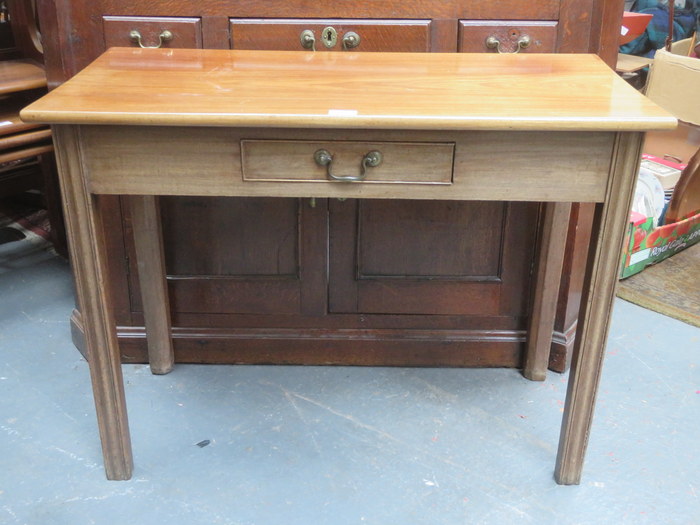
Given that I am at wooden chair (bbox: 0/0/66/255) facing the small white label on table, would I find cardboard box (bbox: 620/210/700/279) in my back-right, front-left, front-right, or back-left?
front-left

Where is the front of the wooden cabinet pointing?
toward the camera

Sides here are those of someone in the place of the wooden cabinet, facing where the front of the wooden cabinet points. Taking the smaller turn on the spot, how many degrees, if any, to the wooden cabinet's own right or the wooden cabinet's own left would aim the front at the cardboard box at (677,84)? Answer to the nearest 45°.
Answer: approximately 135° to the wooden cabinet's own left

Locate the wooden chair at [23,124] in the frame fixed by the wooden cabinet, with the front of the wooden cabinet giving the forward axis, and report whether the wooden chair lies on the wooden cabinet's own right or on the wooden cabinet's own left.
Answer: on the wooden cabinet's own right

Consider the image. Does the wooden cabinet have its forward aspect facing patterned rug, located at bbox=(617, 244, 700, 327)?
no

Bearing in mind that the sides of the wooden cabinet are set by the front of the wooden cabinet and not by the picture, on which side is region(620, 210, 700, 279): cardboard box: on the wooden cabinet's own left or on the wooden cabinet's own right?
on the wooden cabinet's own left

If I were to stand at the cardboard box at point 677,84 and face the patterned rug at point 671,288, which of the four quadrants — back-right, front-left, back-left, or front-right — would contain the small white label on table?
front-right

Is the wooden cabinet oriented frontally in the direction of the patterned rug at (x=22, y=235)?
no

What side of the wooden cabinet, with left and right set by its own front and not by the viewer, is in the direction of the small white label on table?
front

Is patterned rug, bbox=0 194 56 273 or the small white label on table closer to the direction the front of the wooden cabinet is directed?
the small white label on table

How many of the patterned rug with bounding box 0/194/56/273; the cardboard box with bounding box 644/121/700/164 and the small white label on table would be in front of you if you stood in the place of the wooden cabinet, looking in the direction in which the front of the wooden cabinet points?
1
